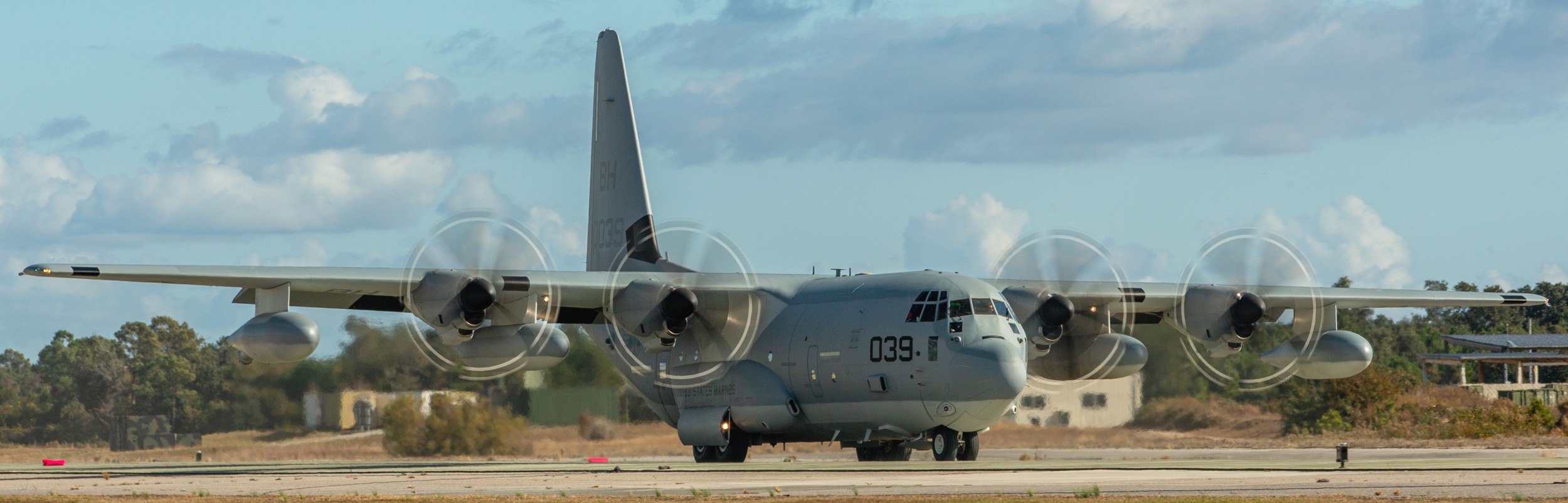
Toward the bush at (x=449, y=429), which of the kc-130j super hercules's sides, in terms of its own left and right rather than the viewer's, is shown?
back

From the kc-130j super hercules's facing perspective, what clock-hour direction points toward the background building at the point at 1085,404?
The background building is roughly at 9 o'clock from the kc-130j super hercules.

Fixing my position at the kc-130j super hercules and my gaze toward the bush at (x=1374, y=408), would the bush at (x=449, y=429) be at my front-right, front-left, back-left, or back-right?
back-left

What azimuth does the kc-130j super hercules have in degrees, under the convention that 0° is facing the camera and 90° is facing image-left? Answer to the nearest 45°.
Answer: approximately 315°

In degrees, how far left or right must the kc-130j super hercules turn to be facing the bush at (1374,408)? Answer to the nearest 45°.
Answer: approximately 90° to its left
